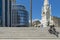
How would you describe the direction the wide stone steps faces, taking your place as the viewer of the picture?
facing the viewer
